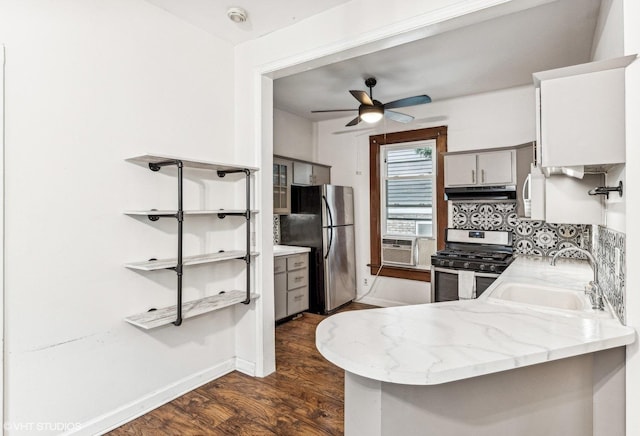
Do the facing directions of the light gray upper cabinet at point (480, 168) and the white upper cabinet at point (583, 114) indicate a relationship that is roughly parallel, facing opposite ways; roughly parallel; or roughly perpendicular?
roughly perpendicular

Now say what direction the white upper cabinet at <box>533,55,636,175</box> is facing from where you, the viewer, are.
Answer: facing to the left of the viewer

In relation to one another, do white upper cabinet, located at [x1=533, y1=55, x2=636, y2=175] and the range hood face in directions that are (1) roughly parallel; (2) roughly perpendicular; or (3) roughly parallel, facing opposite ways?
roughly perpendicular

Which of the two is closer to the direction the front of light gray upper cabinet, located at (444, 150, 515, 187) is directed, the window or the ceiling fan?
the ceiling fan

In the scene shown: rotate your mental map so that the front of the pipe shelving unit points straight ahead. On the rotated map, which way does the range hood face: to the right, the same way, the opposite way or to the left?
to the right

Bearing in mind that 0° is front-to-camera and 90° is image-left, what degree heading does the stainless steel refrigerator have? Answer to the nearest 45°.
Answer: approximately 315°

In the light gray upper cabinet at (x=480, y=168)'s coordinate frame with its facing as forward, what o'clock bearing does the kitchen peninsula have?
The kitchen peninsula is roughly at 12 o'clock from the light gray upper cabinet.

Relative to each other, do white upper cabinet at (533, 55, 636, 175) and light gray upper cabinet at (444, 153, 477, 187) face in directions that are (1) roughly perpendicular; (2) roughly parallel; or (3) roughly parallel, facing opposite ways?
roughly perpendicular

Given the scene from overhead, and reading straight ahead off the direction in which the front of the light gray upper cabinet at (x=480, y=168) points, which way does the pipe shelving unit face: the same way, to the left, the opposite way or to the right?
to the left

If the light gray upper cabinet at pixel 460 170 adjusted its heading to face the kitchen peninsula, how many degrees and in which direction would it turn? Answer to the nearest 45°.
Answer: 0° — it already faces it

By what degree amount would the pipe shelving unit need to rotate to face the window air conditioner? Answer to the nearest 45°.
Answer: approximately 90° to its left
